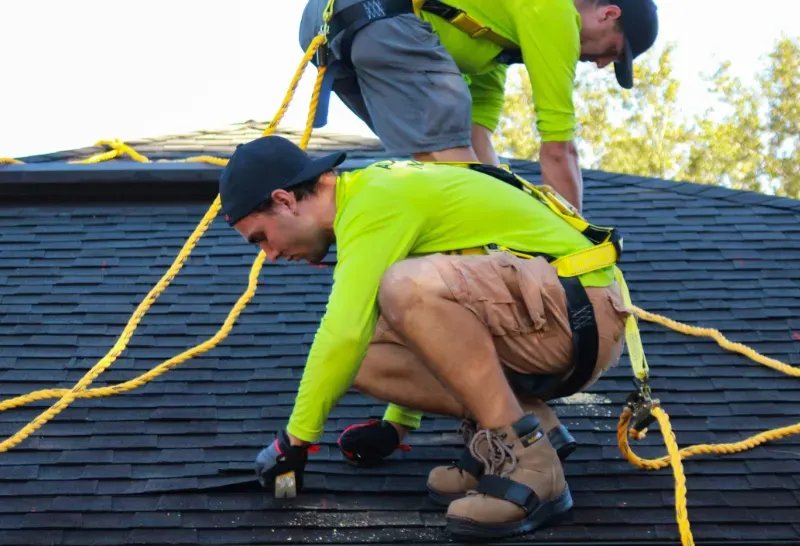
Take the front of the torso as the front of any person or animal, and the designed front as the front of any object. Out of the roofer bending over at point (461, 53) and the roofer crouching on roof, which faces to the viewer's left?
the roofer crouching on roof

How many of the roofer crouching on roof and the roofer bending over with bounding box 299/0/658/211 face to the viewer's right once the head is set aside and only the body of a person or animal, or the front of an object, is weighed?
1

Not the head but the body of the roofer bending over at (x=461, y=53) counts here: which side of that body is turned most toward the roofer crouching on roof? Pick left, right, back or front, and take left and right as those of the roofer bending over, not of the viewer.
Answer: right

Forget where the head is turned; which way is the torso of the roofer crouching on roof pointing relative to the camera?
to the viewer's left

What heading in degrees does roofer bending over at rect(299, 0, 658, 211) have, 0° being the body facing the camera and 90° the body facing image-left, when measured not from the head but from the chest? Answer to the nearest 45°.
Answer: approximately 270°

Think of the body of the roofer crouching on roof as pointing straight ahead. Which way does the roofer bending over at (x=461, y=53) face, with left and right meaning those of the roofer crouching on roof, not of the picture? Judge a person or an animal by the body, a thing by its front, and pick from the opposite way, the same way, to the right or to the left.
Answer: the opposite way

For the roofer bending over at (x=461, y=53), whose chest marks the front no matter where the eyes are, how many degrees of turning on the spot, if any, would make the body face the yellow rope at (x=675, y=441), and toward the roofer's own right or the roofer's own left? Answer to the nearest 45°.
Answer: approximately 45° to the roofer's own right
